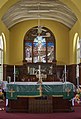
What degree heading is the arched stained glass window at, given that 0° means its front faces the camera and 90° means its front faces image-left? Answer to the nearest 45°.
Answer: approximately 0°

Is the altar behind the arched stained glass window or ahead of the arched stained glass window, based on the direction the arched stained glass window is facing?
ahead

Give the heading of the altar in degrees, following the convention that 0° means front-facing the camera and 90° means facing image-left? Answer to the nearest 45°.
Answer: approximately 0°

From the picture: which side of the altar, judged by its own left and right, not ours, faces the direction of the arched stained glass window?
back

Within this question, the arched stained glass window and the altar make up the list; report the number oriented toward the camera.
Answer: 2
